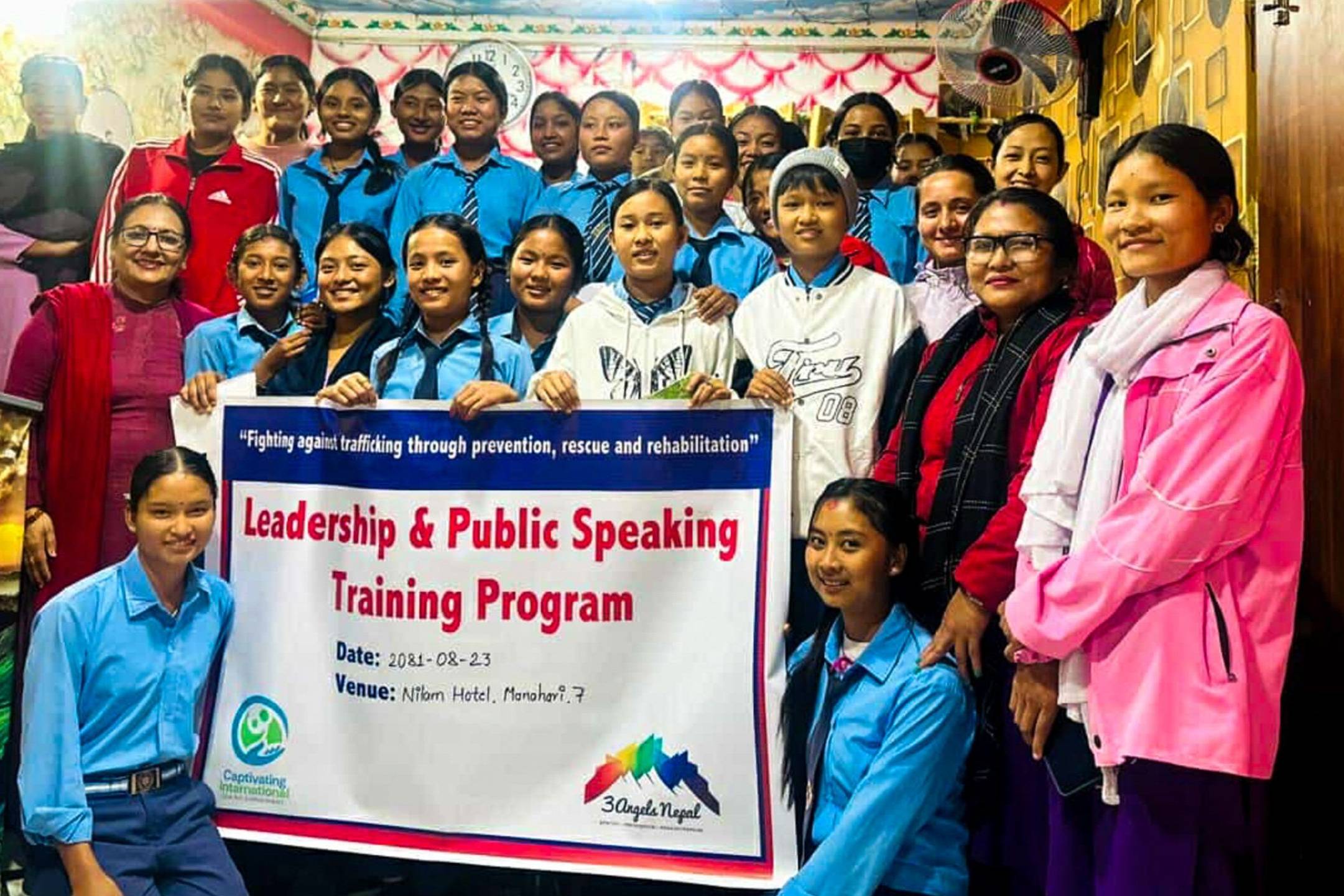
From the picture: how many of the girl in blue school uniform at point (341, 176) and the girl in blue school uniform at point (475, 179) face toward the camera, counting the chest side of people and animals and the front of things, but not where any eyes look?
2

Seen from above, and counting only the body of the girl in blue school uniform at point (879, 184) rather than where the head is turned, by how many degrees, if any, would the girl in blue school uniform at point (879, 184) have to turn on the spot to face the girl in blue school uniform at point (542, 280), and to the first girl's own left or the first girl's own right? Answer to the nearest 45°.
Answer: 0° — they already face them

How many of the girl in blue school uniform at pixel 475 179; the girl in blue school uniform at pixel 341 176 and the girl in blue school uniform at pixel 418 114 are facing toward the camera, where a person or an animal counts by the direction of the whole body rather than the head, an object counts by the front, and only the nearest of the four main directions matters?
3

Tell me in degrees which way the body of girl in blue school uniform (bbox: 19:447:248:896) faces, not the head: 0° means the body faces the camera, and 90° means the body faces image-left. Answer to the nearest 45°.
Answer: approximately 315°

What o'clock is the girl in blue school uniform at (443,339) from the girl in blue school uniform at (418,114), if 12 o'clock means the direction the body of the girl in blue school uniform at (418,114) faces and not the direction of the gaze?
the girl in blue school uniform at (443,339) is roughly at 12 o'clock from the girl in blue school uniform at (418,114).

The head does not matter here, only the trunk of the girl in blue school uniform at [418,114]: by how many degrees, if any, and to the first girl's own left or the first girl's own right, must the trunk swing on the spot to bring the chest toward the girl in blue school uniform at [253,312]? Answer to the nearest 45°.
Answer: approximately 45° to the first girl's own right

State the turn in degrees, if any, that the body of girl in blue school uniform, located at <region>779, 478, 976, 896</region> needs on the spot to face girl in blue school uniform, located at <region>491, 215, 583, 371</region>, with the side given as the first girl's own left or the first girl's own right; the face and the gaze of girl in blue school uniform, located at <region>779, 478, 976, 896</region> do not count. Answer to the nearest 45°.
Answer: approximately 90° to the first girl's own right

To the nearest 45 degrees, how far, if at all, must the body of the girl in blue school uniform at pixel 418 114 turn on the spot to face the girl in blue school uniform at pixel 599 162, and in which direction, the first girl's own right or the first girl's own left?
approximately 90° to the first girl's own left

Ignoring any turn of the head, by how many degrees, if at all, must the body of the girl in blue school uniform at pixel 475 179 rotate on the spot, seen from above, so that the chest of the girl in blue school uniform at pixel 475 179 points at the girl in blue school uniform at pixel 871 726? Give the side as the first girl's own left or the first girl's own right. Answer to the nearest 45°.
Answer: approximately 45° to the first girl's own left

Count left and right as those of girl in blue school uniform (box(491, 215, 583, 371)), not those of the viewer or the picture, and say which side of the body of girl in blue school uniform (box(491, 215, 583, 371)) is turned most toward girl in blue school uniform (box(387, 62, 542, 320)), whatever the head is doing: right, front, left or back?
back

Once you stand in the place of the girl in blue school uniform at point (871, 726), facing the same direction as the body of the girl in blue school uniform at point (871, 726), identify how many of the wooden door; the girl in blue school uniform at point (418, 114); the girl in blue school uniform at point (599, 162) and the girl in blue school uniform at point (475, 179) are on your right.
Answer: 3

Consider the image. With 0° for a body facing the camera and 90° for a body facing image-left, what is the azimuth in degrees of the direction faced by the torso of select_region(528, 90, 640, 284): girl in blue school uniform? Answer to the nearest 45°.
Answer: approximately 0°
